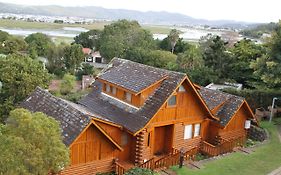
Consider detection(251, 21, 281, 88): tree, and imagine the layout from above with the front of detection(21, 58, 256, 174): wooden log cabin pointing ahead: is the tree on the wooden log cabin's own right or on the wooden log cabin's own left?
on the wooden log cabin's own left

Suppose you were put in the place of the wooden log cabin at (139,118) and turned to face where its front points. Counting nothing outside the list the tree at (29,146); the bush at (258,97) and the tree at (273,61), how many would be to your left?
2

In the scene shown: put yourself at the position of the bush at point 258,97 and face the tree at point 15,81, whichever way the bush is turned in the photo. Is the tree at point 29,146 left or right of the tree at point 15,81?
left

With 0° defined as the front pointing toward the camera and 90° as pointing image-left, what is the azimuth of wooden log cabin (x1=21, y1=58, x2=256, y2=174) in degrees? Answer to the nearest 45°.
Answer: approximately 315°

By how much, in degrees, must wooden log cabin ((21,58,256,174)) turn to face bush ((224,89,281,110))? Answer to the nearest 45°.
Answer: approximately 90° to its left

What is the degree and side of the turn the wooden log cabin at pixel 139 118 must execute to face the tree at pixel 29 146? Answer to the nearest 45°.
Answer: approximately 45° to its right

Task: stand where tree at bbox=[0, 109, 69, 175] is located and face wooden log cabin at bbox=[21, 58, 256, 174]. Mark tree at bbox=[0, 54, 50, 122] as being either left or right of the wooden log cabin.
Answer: left

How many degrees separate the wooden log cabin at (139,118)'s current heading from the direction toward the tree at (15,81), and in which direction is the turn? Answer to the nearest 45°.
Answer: approximately 180°

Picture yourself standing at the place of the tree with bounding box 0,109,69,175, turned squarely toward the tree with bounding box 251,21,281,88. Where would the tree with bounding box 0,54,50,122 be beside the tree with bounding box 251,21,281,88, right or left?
left
